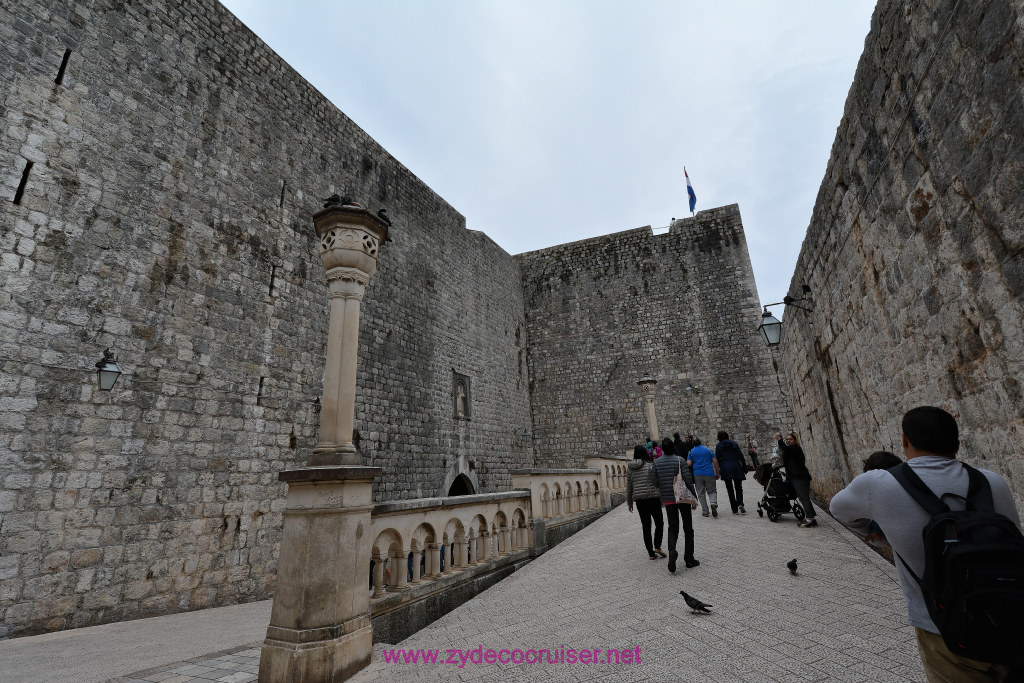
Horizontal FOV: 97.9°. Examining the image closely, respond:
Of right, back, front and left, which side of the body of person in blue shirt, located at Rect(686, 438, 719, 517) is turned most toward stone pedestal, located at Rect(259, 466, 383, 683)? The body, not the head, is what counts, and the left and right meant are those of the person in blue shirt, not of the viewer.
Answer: back

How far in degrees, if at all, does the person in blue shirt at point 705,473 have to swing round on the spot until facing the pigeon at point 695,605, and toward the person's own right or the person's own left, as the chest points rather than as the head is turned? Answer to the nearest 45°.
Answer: approximately 180°

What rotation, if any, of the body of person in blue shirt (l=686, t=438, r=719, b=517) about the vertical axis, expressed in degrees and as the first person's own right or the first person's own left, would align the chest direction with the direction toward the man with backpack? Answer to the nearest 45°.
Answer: approximately 180°

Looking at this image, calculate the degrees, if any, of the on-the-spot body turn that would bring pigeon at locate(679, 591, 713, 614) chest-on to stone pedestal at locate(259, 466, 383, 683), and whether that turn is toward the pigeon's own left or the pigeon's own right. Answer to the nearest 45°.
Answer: approximately 45° to the pigeon's own left

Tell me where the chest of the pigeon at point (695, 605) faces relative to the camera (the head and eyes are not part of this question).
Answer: to the viewer's left

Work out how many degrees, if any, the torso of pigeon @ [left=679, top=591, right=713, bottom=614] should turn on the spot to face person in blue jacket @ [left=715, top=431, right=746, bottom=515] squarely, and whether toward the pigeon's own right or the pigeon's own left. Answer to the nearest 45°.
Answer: approximately 90° to the pigeon's own right

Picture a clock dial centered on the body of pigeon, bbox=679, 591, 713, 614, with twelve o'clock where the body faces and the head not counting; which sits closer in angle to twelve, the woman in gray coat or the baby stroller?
the woman in gray coat

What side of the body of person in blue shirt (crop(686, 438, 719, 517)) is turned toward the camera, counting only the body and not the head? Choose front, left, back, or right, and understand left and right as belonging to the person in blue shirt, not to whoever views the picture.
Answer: back

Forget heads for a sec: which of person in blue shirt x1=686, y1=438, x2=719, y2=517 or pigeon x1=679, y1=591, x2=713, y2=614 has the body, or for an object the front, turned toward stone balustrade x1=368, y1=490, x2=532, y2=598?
the pigeon

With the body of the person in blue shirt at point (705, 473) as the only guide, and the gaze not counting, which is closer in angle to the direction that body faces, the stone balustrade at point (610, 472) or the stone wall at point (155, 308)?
the stone balustrade

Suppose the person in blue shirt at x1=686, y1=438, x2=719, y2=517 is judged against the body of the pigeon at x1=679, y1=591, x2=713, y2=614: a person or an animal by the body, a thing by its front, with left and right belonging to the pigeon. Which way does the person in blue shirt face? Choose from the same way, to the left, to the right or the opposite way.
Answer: to the right

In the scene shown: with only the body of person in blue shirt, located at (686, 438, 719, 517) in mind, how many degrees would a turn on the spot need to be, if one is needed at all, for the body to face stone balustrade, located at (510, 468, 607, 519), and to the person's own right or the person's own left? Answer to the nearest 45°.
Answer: approximately 90° to the person's own left

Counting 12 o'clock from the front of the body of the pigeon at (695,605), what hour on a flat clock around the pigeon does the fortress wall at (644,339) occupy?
The fortress wall is roughly at 3 o'clock from the pigeon.

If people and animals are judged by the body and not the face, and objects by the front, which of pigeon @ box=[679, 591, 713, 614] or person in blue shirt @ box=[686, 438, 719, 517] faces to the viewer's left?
the pigeon
